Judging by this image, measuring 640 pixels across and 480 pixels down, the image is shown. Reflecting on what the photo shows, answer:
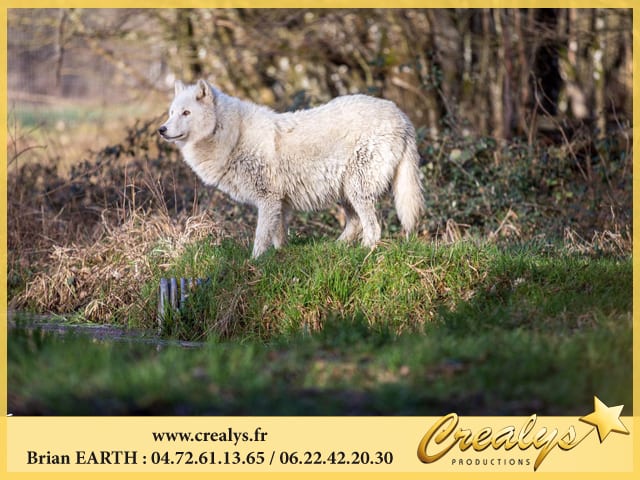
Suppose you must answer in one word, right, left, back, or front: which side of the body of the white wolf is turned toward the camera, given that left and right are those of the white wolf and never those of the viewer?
left
